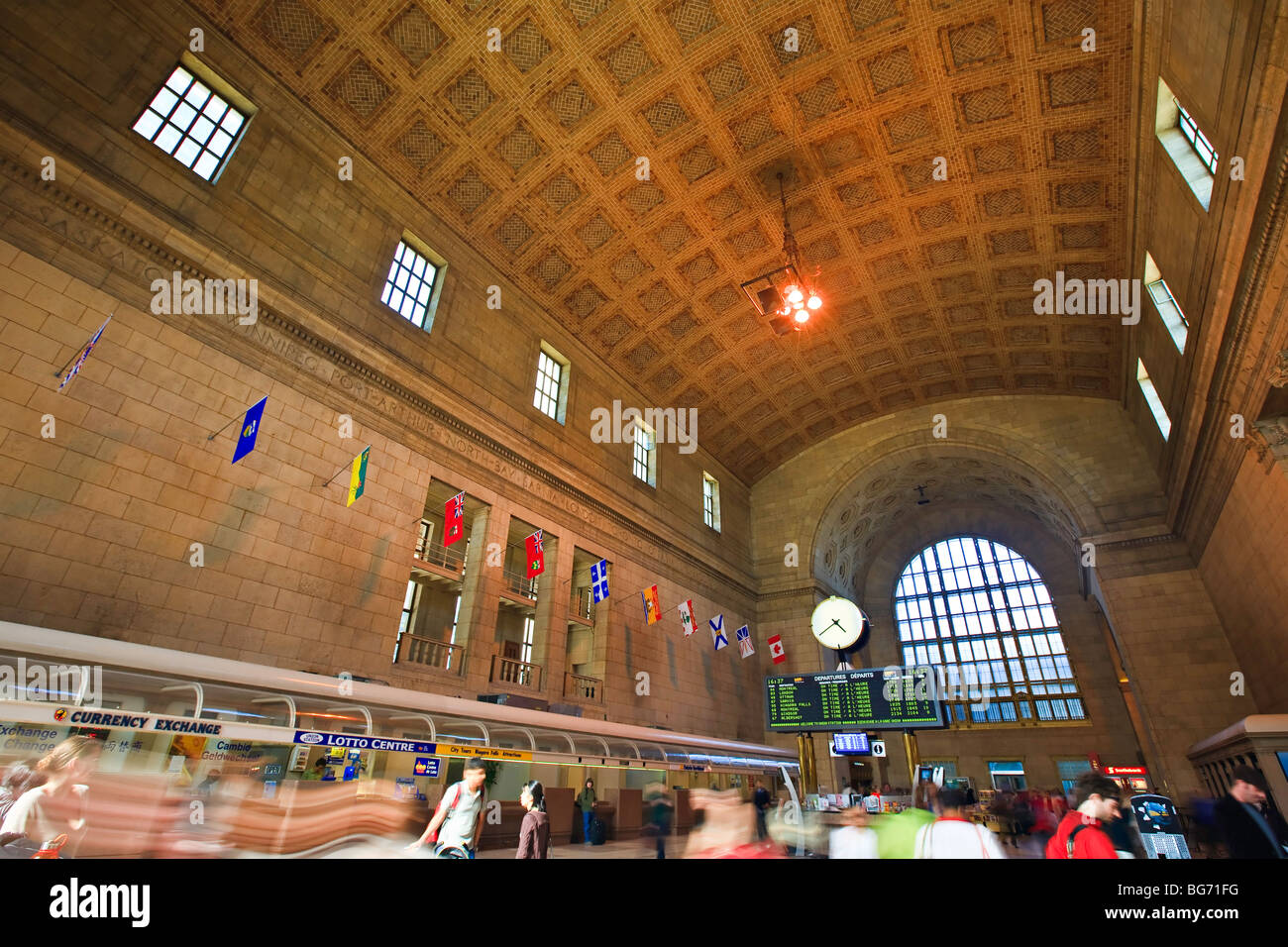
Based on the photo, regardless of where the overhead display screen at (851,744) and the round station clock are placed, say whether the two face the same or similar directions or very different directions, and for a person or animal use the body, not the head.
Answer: same or similar directions

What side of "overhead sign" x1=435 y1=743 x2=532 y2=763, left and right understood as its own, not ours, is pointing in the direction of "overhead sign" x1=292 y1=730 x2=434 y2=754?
right

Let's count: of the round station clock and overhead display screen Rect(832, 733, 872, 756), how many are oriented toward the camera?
2

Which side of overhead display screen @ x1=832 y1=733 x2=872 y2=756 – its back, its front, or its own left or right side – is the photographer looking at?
front

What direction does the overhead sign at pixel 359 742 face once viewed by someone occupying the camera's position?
facing the viewer and to the right of the viewer

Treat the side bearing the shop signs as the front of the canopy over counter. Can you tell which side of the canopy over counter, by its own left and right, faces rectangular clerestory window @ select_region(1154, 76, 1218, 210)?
front

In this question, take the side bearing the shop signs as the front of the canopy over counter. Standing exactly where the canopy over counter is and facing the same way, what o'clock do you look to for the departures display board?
The departures display board is roughly at 11 o'clock from the canopy over counter.

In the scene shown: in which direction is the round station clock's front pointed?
toward the camera

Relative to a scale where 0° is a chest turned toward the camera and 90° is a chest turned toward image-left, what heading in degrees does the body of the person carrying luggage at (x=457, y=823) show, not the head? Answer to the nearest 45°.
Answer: approximately 315°

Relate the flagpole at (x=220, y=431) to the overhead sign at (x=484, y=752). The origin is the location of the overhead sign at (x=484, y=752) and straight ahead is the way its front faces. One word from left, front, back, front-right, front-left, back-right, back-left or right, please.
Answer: back-right

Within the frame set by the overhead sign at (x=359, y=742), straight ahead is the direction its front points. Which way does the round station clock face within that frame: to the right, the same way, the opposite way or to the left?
to the right
